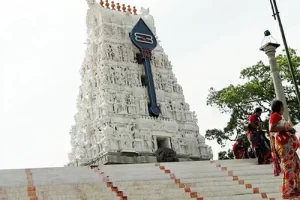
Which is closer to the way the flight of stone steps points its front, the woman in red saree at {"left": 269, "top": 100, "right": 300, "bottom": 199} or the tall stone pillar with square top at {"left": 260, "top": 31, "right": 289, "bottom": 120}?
the woman in red saree

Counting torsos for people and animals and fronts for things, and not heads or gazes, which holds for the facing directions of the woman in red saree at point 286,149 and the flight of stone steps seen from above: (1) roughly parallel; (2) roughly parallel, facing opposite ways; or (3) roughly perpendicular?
roughly perpendicular

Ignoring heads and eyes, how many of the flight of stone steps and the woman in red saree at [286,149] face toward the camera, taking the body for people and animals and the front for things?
1

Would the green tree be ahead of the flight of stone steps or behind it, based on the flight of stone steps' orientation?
behind

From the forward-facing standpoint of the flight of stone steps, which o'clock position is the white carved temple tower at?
The white carved temple tower is roughly at 6 o'clock from the flight of stone steps.

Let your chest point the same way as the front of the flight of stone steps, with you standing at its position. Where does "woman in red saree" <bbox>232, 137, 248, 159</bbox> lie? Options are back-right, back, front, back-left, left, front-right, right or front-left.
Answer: back-left

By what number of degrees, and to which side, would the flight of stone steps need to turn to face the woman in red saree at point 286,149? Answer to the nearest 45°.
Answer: approximately 45° to its left
